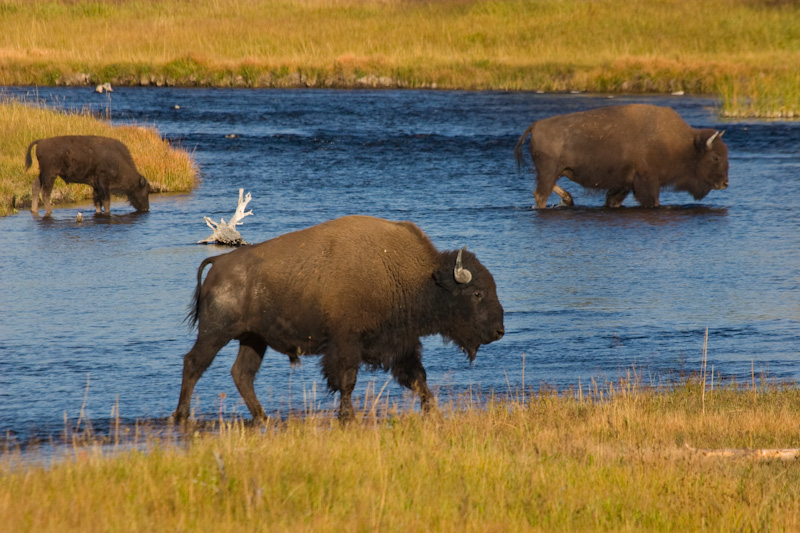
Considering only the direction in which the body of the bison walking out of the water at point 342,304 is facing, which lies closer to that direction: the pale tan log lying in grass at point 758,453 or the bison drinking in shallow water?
the pale tan log lying in grass

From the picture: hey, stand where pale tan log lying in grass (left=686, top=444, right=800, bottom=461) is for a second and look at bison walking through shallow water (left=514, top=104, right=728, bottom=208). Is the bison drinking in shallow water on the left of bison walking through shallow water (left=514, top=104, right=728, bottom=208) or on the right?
left

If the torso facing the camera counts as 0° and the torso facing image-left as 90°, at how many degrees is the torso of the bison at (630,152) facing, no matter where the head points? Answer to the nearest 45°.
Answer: approximately 270°

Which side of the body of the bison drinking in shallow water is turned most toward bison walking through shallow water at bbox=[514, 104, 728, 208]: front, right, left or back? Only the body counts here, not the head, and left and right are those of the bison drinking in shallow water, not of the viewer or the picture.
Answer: front

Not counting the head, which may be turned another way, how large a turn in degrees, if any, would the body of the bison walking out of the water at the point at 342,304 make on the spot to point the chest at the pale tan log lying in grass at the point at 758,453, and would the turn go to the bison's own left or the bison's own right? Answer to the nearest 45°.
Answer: approximately 45° to the bison's own right

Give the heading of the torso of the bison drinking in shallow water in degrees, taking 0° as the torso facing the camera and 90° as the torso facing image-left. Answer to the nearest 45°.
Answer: approximately 270°

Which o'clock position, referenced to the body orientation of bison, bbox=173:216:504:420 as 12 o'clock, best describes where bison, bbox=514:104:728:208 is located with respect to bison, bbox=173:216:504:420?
bison, bbox=514:104:728:208 is roughly at 10 o'clock from bison, bbox=173:216:504:420.

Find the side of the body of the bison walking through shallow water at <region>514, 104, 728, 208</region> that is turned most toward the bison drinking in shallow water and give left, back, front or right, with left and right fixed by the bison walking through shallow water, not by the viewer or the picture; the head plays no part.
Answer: back

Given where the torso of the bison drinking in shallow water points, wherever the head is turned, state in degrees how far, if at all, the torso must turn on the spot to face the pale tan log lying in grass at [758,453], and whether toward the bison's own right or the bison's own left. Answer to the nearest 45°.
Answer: approximately 90° to the bison's own right

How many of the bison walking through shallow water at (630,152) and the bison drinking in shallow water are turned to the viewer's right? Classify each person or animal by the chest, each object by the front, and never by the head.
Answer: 2

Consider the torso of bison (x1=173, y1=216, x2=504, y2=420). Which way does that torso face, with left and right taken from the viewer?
facing to the right of the viewer

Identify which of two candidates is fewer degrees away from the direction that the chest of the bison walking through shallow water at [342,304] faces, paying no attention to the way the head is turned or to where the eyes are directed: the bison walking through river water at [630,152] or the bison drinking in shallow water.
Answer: the bison walking through river water

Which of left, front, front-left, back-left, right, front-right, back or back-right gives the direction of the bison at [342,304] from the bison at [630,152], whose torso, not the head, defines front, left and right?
right
